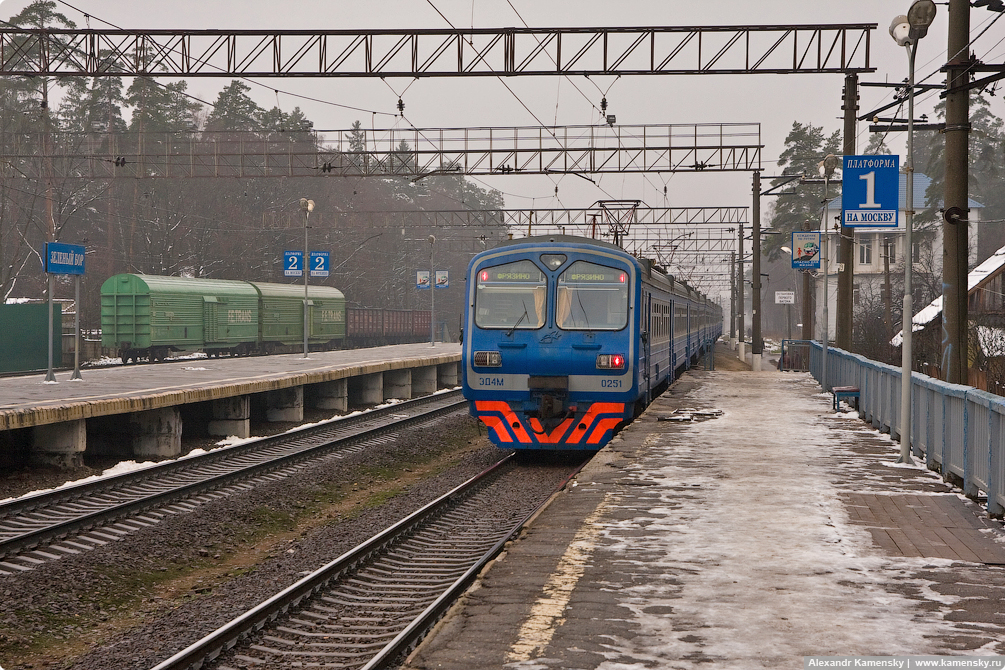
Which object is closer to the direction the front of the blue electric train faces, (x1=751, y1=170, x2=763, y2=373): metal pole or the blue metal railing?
the blue metal railing

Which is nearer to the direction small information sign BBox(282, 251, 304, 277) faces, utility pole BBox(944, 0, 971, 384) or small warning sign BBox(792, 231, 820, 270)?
the utility pole

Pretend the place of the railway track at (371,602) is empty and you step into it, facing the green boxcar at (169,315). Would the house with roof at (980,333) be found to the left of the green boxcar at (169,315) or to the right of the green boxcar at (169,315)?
right

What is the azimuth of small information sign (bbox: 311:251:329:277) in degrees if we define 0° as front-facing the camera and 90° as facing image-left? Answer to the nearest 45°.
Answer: approximately 0°

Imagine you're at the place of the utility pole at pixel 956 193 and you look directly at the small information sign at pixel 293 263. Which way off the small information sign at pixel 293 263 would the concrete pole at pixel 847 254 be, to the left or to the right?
right

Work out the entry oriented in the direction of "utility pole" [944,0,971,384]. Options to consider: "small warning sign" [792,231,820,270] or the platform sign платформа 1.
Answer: the small warning sign

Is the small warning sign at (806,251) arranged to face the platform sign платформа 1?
yes

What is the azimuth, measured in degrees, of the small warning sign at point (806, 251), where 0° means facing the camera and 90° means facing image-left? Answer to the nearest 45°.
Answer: approximately 0°

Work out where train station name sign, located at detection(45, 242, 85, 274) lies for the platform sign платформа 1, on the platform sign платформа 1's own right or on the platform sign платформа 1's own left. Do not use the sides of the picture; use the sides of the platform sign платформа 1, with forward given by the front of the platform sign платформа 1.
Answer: on the platform sign платформа 1's own right

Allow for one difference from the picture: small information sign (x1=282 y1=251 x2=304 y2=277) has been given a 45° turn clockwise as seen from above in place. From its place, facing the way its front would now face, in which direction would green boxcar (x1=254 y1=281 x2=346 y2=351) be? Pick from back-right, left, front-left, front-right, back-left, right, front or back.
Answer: back-right
